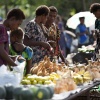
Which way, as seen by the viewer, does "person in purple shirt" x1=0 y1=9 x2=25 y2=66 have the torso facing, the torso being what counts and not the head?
to the viewer's right
